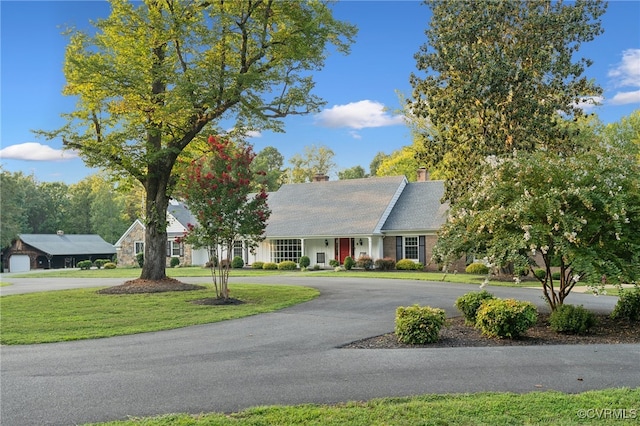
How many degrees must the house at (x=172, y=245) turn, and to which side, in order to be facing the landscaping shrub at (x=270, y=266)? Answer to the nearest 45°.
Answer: approximately 45° to its left

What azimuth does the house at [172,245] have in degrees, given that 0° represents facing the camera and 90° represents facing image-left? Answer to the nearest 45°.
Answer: approximately 0°

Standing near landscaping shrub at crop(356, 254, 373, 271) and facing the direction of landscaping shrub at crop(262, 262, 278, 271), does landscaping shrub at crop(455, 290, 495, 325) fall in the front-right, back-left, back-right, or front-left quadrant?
back-left

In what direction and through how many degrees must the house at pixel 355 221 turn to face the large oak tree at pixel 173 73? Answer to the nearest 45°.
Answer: approximately 45° to its right

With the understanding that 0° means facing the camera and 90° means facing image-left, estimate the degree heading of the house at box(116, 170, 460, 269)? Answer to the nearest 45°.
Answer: approximately 0°
